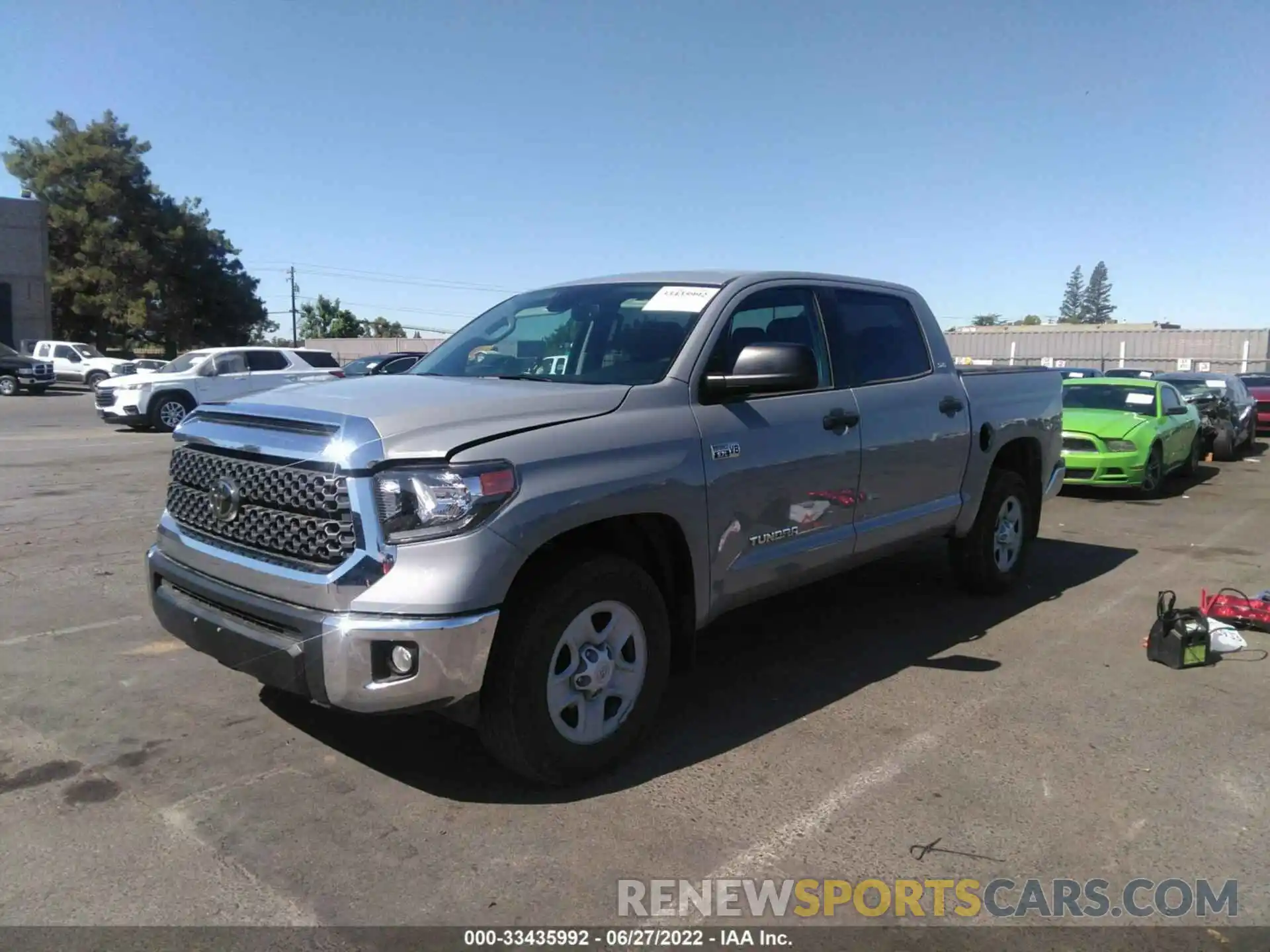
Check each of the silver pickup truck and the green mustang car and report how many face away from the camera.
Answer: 0

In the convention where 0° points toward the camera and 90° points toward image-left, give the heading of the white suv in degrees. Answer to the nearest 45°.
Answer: approximately 45°

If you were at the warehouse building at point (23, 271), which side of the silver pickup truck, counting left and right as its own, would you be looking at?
right

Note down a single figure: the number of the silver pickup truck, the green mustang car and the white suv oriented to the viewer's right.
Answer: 0

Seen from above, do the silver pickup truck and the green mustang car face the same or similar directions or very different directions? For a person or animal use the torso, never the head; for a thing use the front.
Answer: same or similar directions

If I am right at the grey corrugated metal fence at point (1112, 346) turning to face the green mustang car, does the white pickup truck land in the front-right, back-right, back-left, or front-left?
front-right

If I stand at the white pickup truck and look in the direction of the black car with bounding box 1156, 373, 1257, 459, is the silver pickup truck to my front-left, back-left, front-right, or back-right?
front-right

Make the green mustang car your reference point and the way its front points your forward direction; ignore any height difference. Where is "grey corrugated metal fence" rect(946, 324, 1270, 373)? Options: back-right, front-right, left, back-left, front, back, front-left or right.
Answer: back-right

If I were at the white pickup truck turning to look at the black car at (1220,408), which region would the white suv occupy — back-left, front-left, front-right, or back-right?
front-right

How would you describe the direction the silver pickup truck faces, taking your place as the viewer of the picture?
facing the viewer and to the left of the viewer

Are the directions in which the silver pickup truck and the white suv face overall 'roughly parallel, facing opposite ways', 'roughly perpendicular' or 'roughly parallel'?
roughly parallel

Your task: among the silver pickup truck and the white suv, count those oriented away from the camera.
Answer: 0

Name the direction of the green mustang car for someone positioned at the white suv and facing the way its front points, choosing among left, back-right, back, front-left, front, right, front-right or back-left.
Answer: left
